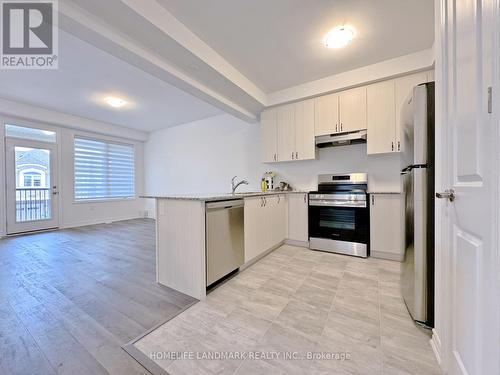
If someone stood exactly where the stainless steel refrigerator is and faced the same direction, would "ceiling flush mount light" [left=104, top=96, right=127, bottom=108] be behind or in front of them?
in front

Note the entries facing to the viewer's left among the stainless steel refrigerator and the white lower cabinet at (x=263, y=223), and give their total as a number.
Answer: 1

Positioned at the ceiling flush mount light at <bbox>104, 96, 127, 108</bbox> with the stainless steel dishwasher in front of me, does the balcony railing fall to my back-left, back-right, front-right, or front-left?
back-right

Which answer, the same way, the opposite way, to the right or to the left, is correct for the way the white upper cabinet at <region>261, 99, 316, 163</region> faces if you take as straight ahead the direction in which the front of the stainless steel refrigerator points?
to the left

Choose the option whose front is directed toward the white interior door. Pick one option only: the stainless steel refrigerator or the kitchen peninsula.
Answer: the kitchen peninsula

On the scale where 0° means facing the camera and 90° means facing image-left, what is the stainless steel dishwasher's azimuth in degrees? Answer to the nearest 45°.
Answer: approximately 315°

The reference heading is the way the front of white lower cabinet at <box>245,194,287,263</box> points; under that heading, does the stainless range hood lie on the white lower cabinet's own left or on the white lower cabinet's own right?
on the white lower cabinet's own left

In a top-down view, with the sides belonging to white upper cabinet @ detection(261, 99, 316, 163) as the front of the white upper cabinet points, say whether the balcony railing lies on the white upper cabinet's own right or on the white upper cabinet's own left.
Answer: on the white upper cabinet's own right

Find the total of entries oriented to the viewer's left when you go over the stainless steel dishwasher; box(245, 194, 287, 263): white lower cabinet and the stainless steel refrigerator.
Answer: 1

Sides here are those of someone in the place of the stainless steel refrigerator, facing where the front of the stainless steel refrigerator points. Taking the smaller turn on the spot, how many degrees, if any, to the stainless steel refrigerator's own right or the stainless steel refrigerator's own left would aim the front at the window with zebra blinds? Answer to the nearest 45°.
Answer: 0° — it already faces it

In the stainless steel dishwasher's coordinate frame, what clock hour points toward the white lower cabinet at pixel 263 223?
The white lower cabinet is roughly at 9 o'clock from the stainless steel dishwasher.

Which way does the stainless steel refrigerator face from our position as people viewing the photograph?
facing to the left of the viewer

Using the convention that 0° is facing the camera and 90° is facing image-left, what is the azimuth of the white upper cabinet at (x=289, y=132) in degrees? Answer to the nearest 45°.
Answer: approximately 45°

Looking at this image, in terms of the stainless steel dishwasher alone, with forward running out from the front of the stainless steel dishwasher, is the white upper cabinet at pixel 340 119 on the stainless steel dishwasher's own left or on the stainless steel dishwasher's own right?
on the stainless steel dishwasher's own left

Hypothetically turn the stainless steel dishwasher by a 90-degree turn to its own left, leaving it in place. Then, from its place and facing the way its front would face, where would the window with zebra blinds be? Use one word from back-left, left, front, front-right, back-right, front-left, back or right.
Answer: left

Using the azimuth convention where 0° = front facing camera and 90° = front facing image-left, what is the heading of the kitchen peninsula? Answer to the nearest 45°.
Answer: approximately 315°
